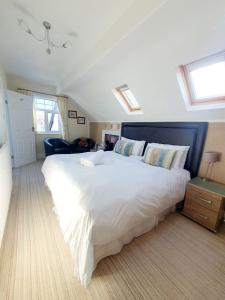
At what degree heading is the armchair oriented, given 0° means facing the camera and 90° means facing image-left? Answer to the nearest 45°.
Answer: approximately 315°

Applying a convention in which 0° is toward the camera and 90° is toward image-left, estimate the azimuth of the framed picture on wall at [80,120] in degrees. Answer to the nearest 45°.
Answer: approximately 0°

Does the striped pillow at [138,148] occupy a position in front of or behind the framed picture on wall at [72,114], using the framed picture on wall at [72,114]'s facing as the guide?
in front

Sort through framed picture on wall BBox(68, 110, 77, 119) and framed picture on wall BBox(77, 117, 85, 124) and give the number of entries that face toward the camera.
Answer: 2

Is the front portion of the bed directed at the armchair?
no

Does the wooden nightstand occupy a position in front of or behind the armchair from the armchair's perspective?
in front

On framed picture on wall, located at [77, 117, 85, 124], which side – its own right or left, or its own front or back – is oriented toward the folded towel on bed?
front

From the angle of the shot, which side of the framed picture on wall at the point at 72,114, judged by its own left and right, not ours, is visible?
front

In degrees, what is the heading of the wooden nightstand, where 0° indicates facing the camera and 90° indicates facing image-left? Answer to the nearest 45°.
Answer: approximately 45°

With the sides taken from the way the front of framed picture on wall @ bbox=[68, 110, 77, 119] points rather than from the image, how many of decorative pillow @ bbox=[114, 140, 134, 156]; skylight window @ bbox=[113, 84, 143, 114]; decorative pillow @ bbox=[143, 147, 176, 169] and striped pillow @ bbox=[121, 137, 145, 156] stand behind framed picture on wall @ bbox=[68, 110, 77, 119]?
0
